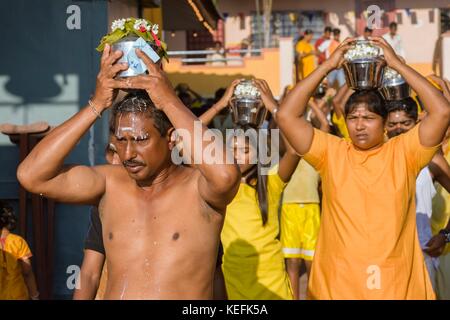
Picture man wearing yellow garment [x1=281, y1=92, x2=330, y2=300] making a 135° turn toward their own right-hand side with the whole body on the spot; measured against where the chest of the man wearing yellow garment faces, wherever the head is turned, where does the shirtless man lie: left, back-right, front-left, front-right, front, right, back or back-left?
back-left

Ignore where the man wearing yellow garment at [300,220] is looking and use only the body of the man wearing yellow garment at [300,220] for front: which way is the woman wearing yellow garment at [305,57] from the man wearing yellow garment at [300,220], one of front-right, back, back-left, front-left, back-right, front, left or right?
back

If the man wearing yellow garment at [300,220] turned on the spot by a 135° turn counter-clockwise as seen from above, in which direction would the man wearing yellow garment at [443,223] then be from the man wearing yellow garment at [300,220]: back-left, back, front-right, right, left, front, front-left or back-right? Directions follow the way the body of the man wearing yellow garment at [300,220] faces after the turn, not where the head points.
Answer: right

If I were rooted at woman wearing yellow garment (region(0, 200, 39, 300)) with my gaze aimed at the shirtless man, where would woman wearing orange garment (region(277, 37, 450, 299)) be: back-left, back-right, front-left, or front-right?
front-left

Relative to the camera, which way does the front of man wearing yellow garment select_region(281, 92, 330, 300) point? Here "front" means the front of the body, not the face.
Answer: toward the camera

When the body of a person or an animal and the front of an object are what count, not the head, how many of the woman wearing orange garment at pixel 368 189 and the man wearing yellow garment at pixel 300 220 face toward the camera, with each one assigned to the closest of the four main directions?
2

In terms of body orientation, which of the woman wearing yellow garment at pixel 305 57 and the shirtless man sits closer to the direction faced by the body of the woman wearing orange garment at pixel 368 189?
the shirtless man

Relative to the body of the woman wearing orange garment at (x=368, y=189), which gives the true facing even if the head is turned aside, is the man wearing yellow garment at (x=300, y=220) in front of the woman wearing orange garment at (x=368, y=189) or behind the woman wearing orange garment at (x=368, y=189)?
behind

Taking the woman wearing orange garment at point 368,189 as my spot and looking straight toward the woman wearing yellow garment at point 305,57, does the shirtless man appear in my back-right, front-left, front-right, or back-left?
back-left

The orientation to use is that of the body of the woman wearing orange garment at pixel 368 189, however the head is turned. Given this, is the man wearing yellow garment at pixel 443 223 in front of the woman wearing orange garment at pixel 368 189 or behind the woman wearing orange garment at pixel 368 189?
behind

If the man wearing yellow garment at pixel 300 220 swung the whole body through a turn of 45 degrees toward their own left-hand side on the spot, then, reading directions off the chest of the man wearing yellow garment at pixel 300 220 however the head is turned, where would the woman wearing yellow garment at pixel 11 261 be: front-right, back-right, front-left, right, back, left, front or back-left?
right

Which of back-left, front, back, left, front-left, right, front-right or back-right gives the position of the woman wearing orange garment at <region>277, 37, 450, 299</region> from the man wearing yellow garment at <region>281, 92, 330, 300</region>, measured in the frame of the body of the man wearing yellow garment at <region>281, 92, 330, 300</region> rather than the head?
front

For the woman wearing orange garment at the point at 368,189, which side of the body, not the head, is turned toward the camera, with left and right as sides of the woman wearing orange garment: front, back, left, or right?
front

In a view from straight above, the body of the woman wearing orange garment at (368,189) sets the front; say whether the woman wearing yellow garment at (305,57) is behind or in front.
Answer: behind

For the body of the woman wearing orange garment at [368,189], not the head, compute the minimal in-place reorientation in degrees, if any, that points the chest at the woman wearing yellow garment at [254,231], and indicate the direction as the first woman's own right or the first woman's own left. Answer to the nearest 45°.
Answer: approximately 135° to the first woman's own right

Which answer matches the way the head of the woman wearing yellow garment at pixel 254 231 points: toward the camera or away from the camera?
toward the camera
